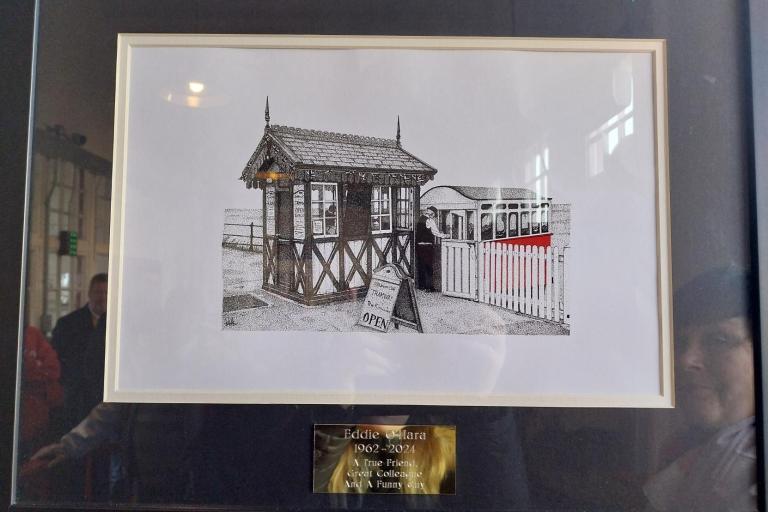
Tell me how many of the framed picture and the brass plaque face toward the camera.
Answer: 2

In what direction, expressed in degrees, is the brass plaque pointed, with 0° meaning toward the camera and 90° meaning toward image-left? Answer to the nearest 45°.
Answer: approximately 0°

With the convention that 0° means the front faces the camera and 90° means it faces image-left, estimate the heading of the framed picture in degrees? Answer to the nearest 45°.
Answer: approximately 0°
